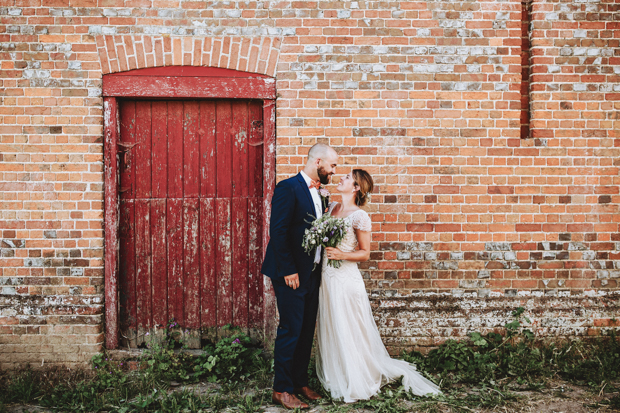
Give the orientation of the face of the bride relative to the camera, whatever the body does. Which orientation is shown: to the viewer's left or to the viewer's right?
to the viewer's left

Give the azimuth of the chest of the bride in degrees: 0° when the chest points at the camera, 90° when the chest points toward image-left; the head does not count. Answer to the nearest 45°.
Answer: approximately 90°

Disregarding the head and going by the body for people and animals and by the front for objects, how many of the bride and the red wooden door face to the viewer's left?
1

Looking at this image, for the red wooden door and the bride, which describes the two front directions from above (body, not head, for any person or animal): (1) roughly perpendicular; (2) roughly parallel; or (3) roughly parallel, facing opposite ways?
roughly perpendicular

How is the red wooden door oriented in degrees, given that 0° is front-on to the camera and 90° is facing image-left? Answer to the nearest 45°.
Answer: approximately 0°

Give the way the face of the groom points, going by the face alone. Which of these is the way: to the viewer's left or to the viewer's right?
to the viewer's right

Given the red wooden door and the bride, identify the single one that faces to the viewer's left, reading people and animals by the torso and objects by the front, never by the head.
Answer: the bride
